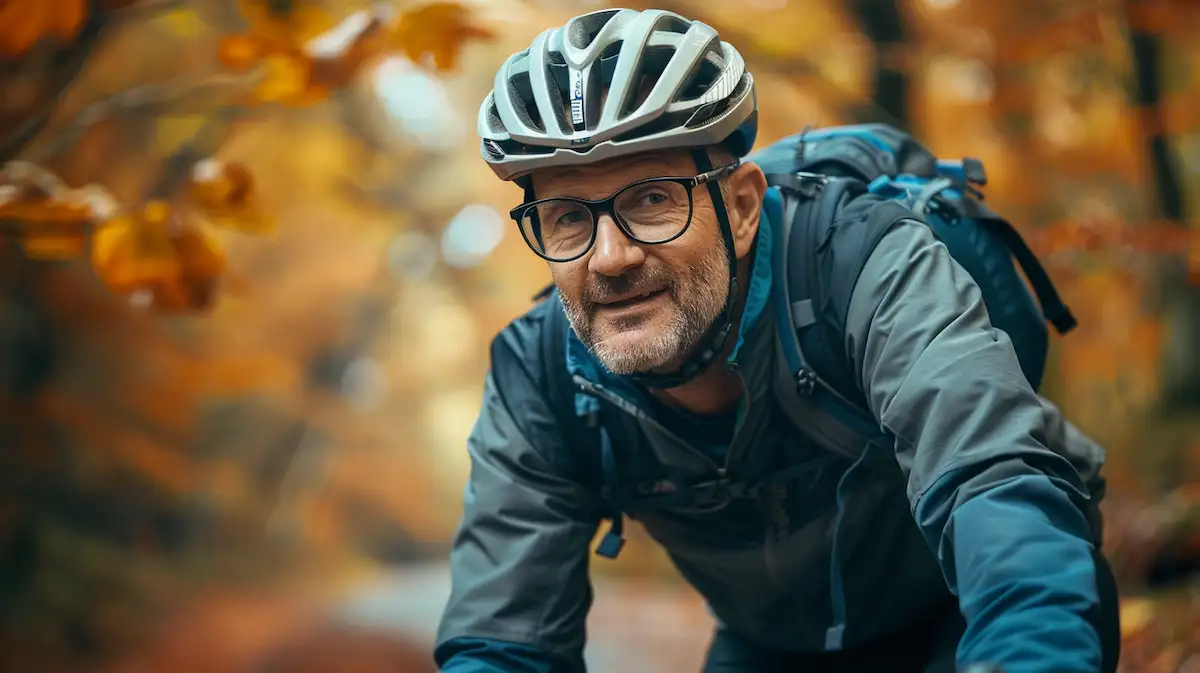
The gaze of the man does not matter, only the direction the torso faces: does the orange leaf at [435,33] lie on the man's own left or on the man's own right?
on the man's own right

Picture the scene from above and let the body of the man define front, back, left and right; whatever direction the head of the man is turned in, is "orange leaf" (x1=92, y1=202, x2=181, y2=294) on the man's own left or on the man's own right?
on the man's own right

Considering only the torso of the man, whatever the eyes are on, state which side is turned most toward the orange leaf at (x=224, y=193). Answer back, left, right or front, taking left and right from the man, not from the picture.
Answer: right

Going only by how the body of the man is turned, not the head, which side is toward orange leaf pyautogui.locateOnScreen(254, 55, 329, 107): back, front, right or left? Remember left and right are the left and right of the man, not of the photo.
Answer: right

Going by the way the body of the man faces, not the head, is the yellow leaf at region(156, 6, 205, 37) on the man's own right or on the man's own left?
on the man's own right

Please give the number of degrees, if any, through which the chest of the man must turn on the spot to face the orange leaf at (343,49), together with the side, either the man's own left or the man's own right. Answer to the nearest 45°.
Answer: approximately 90° to the man's own right

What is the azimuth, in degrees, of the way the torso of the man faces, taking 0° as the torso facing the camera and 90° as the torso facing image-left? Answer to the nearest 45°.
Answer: approximately 45°
